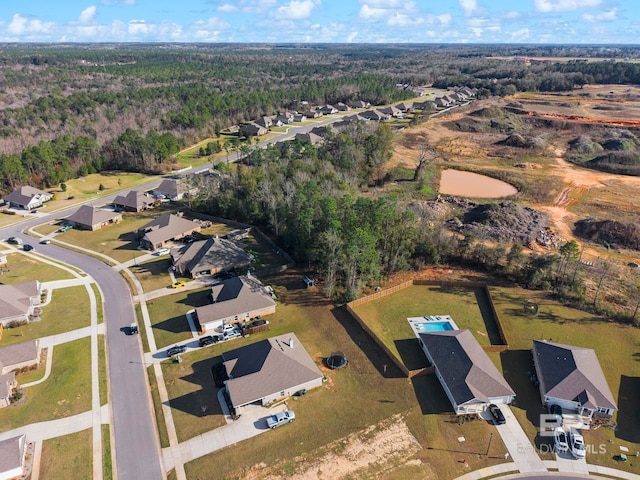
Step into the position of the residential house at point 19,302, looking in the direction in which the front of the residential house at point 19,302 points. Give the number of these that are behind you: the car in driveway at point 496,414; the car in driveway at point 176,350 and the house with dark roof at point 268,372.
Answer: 0

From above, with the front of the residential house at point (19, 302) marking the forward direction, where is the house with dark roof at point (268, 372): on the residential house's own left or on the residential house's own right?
on the residential house's own right

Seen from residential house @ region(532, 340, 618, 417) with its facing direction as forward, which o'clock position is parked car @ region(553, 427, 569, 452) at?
The parked car is roughly at 12 o'clock from the residential house.

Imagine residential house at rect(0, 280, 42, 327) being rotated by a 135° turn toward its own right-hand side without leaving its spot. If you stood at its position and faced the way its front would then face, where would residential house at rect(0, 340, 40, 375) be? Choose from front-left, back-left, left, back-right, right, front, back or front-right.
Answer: front-left

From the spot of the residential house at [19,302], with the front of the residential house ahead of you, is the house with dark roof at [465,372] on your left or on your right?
on your right

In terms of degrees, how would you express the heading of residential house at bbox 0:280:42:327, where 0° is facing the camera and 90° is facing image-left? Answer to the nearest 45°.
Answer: approximately 270°

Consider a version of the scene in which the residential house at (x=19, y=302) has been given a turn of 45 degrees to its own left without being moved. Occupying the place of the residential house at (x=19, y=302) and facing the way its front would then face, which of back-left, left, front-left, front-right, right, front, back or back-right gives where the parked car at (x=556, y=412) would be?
right

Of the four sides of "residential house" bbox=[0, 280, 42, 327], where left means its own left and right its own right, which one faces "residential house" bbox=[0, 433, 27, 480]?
right

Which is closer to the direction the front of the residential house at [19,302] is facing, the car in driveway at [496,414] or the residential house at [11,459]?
the car in driveway

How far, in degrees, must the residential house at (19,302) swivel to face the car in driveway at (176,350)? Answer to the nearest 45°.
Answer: approximately 45° to its right

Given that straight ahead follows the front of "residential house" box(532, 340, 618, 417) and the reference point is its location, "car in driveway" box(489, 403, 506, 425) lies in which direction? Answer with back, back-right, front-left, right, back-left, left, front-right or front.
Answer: front-right

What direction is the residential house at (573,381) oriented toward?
toward the camera
